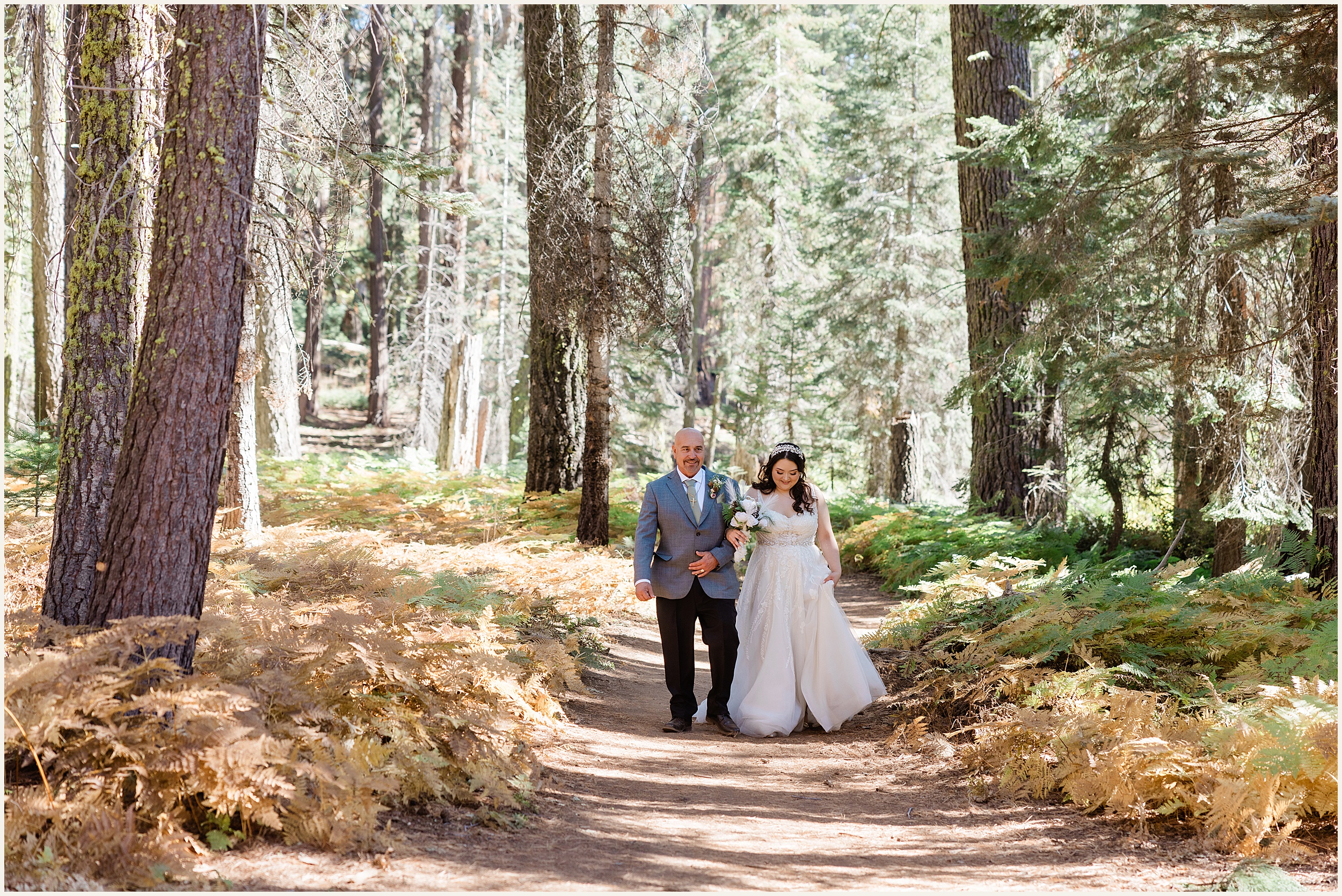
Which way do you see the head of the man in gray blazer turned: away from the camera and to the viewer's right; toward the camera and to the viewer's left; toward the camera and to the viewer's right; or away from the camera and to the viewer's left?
toward the camera and to the viewer's right

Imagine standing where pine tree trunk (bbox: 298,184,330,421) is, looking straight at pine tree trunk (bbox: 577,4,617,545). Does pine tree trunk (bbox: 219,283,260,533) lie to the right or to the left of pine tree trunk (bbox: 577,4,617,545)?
right

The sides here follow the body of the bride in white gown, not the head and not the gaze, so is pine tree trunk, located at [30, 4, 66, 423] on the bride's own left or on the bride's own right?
on the bride's own right

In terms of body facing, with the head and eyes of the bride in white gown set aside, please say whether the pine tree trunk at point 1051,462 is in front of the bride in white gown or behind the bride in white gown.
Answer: behind

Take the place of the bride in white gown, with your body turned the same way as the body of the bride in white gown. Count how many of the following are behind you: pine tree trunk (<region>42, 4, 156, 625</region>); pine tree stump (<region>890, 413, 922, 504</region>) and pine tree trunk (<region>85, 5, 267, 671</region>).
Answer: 1

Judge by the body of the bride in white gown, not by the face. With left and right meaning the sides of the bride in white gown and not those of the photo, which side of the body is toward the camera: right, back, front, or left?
front

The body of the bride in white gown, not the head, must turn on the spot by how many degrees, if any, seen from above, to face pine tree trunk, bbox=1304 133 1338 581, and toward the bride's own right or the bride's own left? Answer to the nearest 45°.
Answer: approximately 90° to the bride's own left

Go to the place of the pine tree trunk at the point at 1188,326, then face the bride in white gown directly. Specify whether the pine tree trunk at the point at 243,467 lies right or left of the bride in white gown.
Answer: right

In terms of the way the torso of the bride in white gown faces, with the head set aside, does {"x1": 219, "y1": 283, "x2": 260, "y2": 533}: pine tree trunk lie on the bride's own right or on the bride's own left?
on the bride's own right

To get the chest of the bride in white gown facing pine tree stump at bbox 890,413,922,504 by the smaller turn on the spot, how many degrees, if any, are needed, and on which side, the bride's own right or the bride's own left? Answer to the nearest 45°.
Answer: approximately 180°

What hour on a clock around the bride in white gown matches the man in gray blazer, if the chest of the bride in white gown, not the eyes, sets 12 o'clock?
The man in gray blazer is roughly at 2 o'clock from the bride in white gown.

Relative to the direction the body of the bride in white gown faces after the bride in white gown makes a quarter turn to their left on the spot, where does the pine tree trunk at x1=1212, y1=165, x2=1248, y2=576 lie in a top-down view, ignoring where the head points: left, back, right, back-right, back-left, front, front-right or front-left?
front-left
